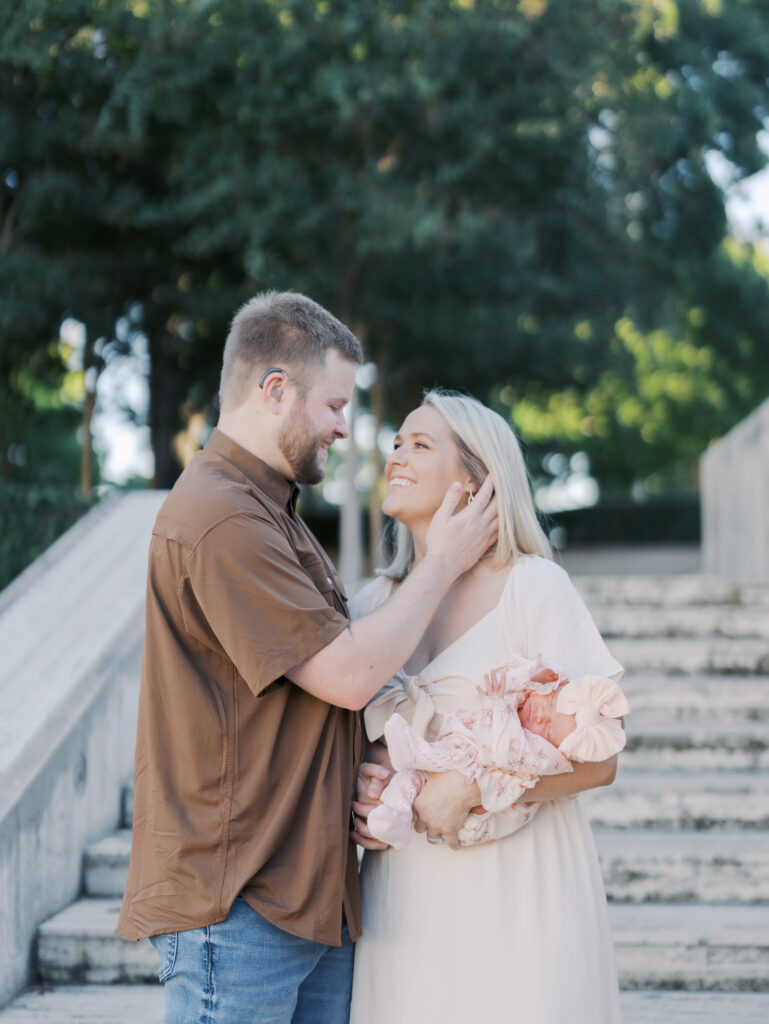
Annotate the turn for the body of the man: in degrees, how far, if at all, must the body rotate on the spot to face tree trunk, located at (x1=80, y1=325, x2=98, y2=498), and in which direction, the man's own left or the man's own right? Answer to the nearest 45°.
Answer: approximately 90° to the man's own left

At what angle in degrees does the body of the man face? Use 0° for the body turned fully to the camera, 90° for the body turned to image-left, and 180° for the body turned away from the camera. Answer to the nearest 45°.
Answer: approximately 270°

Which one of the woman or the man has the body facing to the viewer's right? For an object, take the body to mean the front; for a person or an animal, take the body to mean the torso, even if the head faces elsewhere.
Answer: the man

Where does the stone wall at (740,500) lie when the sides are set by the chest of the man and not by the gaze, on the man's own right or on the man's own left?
on the man's own left

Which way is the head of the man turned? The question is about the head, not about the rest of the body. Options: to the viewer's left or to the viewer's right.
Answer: to the viewer's right

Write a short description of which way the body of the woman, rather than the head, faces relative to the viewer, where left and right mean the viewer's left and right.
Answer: facing the viewer and to the left of the viewer

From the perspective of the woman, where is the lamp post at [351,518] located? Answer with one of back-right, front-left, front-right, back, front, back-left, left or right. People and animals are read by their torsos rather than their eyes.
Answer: back-right

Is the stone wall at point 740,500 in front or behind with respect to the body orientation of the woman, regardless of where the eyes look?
behind
